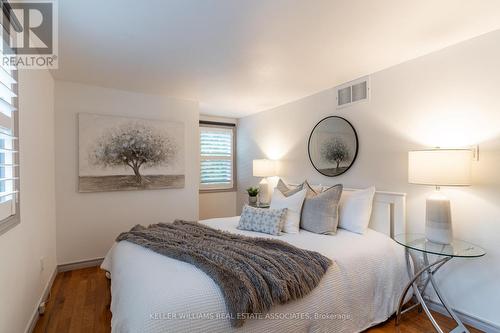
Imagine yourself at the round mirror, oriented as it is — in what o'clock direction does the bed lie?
The bed is roughly at 11 o'clock from the round mirror.

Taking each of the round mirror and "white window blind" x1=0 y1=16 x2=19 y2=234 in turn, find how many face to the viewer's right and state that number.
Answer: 1

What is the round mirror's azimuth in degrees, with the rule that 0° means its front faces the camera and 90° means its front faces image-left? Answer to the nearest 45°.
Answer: approximately 45°

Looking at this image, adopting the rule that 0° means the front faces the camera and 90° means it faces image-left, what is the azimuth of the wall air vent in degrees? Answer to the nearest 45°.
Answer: approximately 45°

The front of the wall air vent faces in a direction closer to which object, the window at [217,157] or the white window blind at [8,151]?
the white window blind

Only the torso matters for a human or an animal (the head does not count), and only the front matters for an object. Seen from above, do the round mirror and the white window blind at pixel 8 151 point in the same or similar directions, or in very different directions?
very different directions

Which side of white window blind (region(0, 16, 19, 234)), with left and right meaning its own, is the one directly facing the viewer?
right

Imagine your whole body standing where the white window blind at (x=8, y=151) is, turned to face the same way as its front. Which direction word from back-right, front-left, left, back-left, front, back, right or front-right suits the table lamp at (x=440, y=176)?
front-right

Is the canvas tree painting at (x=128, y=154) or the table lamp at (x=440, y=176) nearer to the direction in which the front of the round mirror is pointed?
the canvas tree painting

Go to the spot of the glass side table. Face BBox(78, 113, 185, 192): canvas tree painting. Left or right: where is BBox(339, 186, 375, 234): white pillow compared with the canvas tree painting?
right
